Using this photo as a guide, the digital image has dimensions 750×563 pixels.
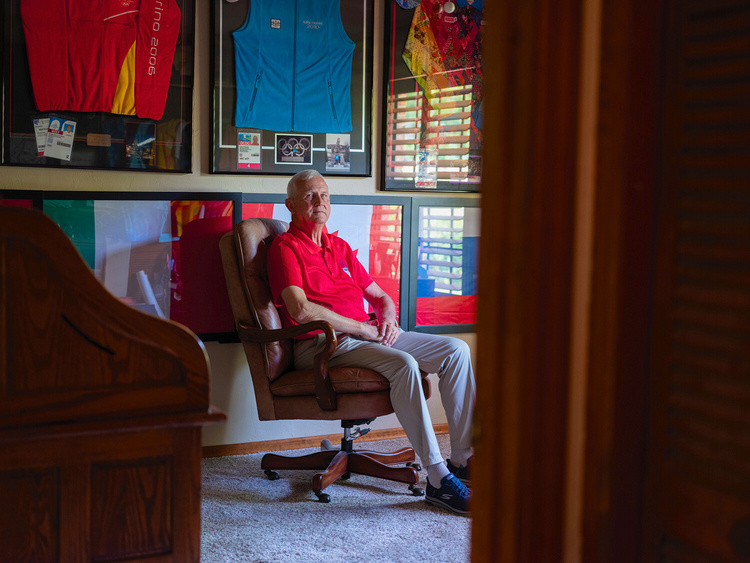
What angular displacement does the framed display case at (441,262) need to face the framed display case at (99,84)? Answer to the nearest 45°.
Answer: approximately 45° to its right

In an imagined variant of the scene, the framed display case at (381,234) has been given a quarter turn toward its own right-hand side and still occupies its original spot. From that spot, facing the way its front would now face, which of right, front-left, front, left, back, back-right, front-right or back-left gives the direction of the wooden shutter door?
left

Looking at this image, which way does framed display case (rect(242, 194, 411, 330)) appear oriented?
toward the camera

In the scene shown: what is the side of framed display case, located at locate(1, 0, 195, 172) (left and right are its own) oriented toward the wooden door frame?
front

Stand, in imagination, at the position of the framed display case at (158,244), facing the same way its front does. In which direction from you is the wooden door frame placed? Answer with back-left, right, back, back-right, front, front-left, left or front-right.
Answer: front

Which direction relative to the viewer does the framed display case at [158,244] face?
toward the camera

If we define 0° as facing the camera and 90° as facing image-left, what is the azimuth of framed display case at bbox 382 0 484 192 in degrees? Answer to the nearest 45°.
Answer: approximately 0°

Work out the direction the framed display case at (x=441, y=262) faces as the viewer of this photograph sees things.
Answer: facing the viewer
